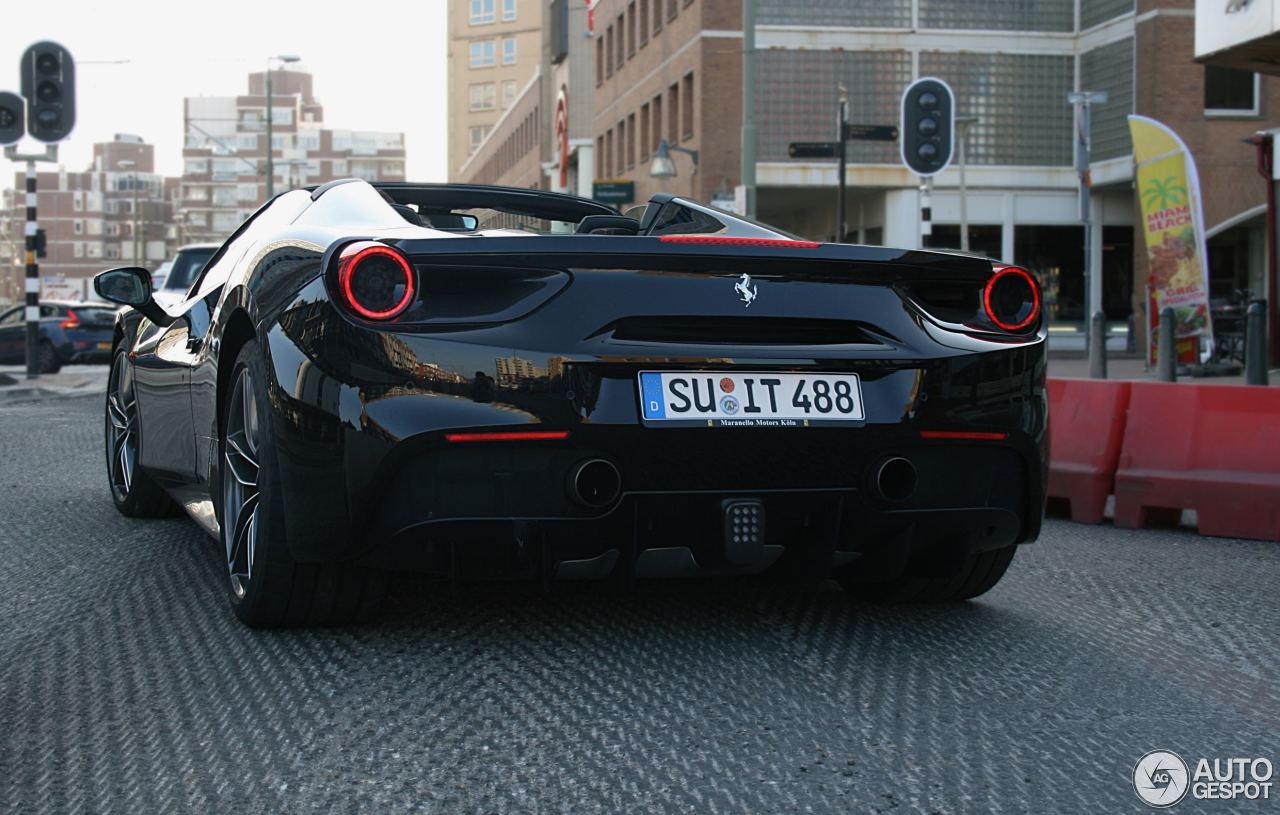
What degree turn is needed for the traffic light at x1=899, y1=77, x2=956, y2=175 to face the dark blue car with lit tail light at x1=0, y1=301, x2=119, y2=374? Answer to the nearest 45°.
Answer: approximately 135° to its right

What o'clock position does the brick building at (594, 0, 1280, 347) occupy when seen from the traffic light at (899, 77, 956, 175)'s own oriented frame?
The brick building is roughly at 6 o'clock from the traffic light.

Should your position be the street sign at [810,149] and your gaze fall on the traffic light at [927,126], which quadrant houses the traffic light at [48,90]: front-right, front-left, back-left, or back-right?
back-right

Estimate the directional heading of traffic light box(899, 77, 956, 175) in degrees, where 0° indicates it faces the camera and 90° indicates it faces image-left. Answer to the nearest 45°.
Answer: approximately 0°

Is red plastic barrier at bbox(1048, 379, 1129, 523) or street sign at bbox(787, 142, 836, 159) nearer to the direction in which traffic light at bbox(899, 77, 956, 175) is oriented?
the red plastic barrier

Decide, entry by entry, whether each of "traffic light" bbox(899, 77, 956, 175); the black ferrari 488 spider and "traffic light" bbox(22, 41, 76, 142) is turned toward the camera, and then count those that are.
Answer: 2

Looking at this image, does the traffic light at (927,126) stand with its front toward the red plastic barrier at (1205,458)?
yes

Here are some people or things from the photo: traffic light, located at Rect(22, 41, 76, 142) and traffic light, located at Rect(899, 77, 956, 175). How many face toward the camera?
2

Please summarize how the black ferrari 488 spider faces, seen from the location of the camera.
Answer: facing away from the viewer and to the left of the viewer
